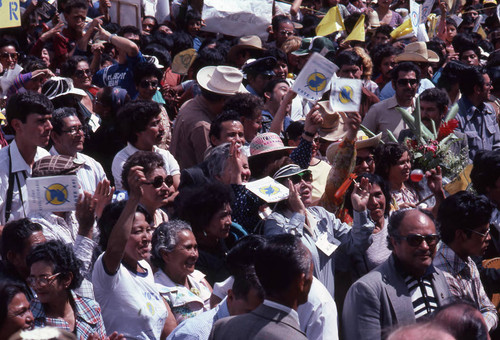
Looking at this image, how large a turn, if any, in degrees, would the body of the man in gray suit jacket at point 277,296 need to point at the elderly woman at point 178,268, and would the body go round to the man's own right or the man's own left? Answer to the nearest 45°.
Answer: approximately 90° to the man's own left

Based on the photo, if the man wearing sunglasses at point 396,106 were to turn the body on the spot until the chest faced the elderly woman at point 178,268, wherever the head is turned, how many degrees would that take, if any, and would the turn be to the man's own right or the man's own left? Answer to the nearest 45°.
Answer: approximately 45° to the man's own right

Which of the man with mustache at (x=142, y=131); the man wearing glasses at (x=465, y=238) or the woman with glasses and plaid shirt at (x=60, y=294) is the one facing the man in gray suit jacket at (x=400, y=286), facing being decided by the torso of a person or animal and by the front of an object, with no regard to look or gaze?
the man with mustache

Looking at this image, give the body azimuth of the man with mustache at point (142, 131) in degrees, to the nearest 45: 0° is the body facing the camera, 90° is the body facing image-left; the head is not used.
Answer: approximately 315°

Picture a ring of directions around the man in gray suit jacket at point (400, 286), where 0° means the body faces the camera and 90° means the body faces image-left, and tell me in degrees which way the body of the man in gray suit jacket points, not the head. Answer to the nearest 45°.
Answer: approximately 315°

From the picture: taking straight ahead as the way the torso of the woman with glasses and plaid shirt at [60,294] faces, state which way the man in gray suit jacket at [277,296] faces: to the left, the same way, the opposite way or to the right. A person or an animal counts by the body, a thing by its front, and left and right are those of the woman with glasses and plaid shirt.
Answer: the opposite way

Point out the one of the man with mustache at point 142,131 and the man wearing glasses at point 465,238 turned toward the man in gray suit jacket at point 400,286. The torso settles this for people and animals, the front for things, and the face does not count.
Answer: the man with mustache
